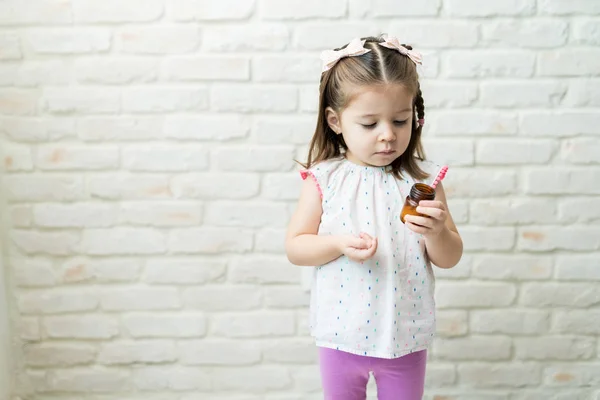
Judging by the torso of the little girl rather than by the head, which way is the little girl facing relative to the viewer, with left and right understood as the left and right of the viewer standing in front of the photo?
facing the viewer
